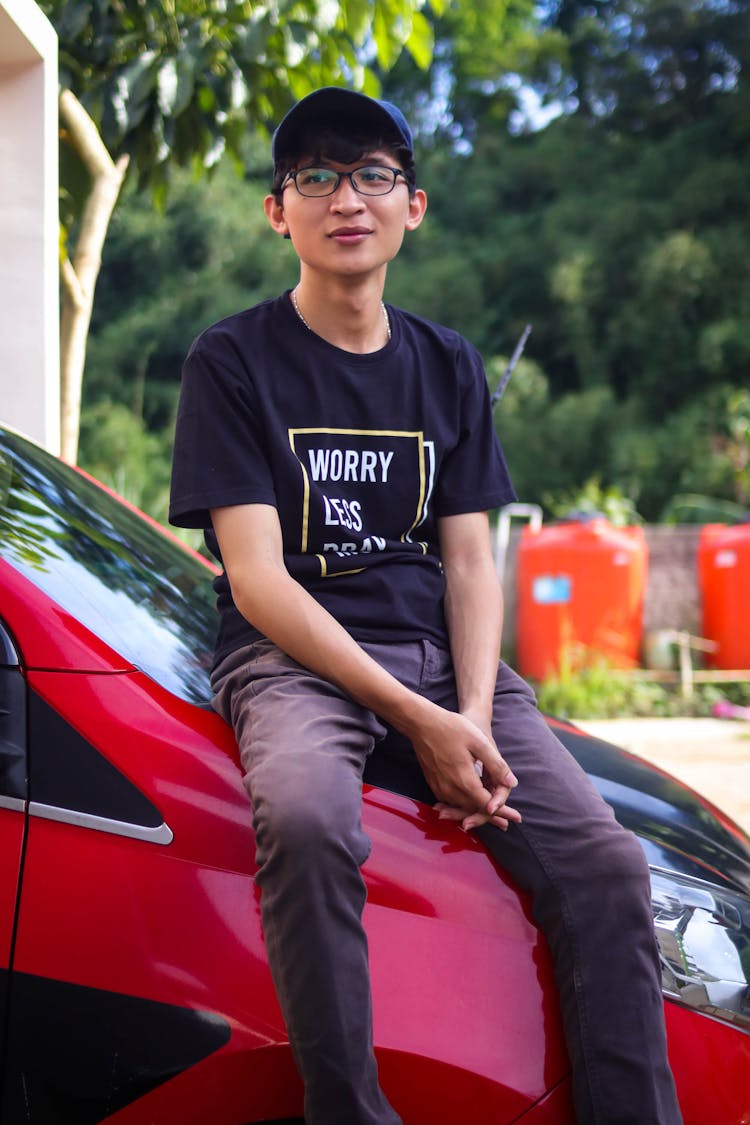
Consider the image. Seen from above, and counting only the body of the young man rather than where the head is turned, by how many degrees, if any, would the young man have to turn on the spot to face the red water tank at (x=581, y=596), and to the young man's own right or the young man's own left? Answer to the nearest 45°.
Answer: approximately 180°

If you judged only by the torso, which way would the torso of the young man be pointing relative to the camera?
toward the camera

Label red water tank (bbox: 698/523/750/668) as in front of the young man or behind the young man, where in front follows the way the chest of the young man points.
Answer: behind

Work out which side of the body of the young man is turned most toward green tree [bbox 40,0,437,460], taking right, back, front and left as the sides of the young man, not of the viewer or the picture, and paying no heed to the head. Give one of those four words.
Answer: back
